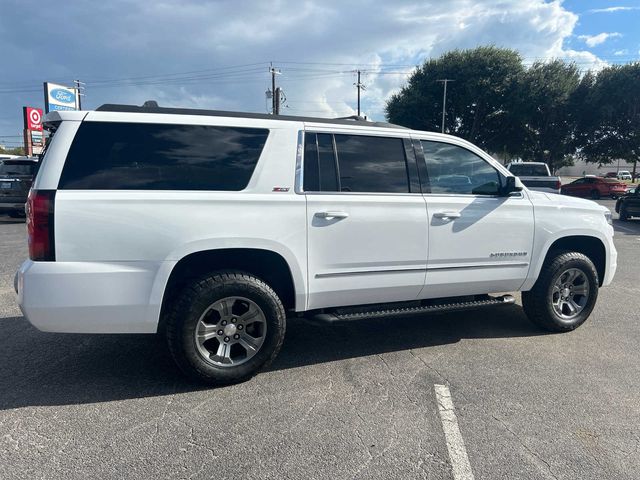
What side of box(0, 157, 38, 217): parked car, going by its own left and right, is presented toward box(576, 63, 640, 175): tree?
right

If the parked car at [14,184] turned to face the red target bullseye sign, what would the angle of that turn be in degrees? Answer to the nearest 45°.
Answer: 0° — it already faces it

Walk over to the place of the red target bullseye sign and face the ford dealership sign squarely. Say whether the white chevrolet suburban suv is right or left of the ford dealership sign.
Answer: right

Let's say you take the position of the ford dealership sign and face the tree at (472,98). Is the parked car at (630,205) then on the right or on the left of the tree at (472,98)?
right

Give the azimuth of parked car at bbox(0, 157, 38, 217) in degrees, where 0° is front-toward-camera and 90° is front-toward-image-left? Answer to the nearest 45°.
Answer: approximately 180°

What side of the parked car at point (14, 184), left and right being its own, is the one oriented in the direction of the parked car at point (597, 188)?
right

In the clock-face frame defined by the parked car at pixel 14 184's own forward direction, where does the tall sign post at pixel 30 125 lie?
The tall sign post is roughly at 12 o'clock from the parked car.

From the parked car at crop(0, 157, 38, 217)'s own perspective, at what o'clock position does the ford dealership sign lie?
The ford dealership sign is roughly at 12 o'clock from the parked car.
